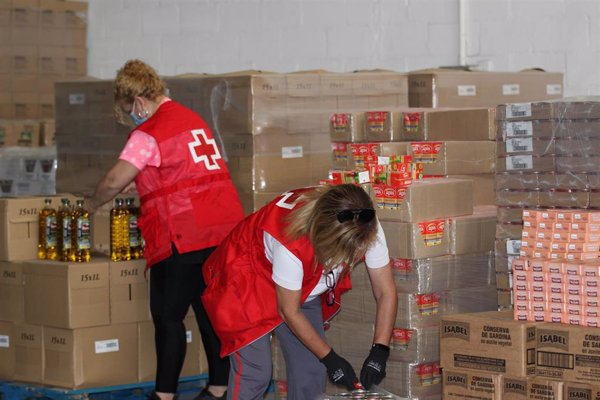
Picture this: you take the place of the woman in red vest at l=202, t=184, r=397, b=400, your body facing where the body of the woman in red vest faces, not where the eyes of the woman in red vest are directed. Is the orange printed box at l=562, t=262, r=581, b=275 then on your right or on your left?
on your left

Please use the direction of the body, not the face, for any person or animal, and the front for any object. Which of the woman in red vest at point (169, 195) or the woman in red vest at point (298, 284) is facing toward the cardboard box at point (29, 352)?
the woman in red vest at point (169, 195)

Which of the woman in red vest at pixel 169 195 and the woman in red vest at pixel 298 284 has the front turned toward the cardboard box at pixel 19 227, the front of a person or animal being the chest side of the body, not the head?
the woman in red vest at pixel 169 195

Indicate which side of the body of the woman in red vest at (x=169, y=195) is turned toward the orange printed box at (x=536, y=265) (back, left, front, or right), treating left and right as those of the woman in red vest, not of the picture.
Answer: back

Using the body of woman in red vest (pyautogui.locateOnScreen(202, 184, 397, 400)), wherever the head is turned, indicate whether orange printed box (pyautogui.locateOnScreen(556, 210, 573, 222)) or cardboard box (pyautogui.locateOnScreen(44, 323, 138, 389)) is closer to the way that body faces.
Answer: the orange printed box

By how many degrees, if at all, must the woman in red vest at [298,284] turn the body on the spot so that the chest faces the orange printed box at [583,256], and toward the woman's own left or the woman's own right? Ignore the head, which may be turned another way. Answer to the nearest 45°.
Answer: approximately 45° to the woman's own left

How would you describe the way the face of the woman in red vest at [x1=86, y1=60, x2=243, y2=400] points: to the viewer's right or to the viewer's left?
to the viewer's left

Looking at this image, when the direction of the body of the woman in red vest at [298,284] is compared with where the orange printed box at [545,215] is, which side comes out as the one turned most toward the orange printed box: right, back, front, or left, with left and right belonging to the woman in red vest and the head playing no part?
front

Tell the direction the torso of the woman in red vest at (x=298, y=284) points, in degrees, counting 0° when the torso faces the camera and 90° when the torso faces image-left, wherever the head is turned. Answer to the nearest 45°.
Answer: approximately 315°

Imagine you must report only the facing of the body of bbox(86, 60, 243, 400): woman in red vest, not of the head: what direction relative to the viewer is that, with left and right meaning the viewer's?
facing away from the viewer and to the left of the viewer

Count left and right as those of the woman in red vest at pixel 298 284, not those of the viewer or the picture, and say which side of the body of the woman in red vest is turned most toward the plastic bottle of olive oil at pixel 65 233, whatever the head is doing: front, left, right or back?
back

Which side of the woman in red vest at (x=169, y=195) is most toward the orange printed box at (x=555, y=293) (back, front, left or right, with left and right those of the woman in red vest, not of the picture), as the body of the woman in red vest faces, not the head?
back

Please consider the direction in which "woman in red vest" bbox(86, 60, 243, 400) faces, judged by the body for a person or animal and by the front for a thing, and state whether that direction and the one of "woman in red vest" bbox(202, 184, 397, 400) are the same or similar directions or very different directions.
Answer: very different directions

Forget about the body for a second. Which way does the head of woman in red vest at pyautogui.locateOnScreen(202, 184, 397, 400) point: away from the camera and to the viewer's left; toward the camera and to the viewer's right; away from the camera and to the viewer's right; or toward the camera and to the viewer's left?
toward the camera and to the viewer's right
